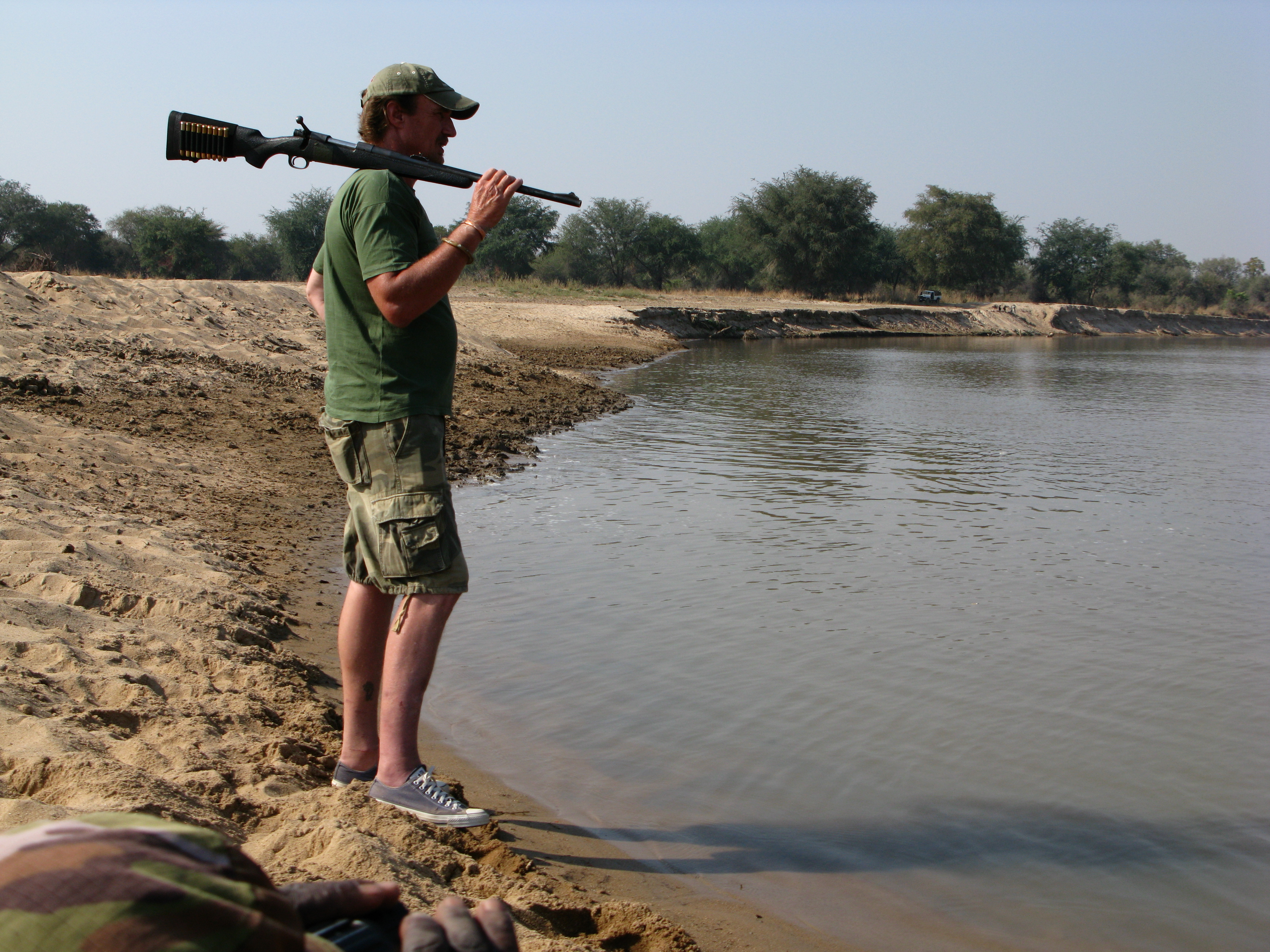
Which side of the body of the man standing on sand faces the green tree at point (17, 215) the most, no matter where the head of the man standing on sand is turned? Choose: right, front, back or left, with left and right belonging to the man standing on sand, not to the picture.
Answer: left

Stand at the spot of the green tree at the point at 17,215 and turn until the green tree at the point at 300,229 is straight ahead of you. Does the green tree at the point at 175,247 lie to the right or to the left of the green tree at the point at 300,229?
right

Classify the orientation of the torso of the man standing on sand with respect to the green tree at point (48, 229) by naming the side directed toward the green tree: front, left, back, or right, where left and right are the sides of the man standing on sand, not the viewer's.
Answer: left

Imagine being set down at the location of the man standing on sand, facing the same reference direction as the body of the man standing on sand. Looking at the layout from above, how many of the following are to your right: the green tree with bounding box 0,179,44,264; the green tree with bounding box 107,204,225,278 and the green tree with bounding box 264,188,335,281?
0

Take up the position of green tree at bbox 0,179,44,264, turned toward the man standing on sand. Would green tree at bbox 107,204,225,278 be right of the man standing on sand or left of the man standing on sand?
left

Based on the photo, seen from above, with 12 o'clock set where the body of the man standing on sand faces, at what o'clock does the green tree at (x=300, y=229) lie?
The green tree is roughly at 9 o'clock from the man standing on sand.

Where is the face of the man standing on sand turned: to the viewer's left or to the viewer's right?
to the viewer's right

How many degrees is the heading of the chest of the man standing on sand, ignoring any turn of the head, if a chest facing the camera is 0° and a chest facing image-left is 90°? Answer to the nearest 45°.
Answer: approximately 270°

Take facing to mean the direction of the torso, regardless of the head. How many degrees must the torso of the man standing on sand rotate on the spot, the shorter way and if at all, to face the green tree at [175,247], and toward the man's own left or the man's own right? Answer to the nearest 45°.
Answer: approximately 90° to the man's own left
